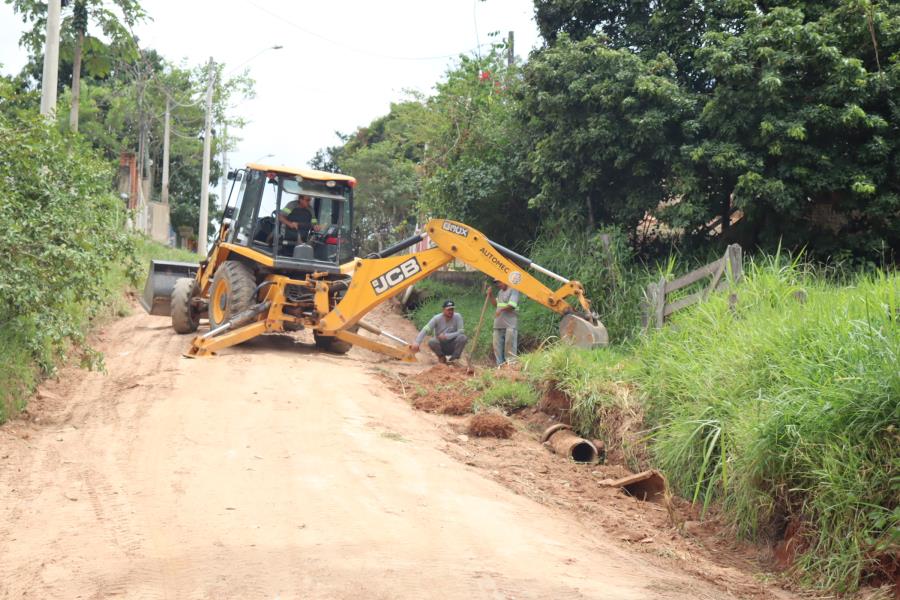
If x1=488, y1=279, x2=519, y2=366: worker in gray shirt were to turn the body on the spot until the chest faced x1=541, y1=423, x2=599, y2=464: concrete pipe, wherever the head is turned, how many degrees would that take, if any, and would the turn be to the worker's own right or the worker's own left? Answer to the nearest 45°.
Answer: approximately 45° to the worker's own left

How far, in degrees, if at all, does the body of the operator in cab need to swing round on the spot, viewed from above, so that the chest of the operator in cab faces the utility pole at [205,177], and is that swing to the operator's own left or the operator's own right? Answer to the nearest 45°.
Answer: approximately 135° to the operator's own left

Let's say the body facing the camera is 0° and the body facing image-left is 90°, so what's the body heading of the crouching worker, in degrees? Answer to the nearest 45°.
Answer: approximately 0°

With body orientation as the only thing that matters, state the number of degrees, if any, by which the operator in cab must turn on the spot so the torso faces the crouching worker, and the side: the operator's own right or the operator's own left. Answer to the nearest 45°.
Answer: approximately 45° to the operator's own left

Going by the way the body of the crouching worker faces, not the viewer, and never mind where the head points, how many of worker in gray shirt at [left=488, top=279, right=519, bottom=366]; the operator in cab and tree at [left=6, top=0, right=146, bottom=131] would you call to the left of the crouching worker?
1

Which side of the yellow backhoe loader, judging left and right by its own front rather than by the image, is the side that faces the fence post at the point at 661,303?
back

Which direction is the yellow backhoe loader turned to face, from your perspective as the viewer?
facing away from the viewer and to the left of the viewer

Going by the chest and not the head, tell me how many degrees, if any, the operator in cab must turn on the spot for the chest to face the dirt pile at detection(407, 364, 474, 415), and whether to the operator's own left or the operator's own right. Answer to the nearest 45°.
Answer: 0° — they already face it

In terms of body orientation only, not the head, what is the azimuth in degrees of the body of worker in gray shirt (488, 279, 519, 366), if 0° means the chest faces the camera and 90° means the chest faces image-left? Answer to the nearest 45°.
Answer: approximately 45°

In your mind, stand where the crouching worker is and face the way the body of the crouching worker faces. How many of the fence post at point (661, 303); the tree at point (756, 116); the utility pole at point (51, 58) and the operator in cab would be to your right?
2

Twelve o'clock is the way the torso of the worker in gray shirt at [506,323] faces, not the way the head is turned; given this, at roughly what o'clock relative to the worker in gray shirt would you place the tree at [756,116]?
The tree is roughly at 8 o'clock from the worker in gray shirt.

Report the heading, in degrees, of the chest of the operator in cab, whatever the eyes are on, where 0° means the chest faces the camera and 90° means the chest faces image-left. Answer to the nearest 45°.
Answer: approximately 315°
